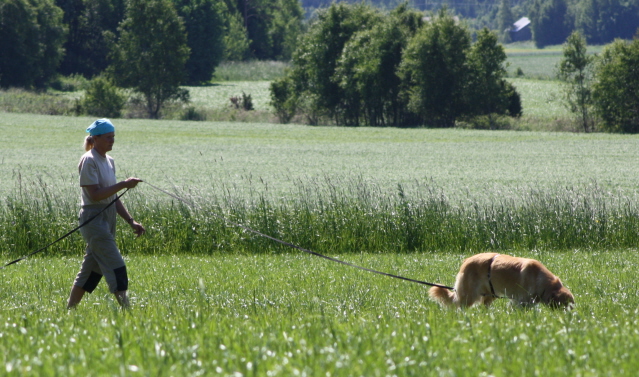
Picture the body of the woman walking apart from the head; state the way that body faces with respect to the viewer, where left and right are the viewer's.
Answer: facing to the right of the viewer

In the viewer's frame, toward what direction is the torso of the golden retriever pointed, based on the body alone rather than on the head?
to the viewer's right

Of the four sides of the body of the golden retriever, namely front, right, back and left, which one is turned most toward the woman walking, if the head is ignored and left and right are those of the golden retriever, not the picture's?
back

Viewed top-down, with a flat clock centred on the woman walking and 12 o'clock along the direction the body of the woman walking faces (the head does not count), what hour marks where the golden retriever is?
The golden retriever is roughly at 1 o'clock from the woman walking.

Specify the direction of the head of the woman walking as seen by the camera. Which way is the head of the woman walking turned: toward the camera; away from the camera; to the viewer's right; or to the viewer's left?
to the viewer's right

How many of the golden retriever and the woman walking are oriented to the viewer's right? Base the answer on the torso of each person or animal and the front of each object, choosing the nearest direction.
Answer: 2
